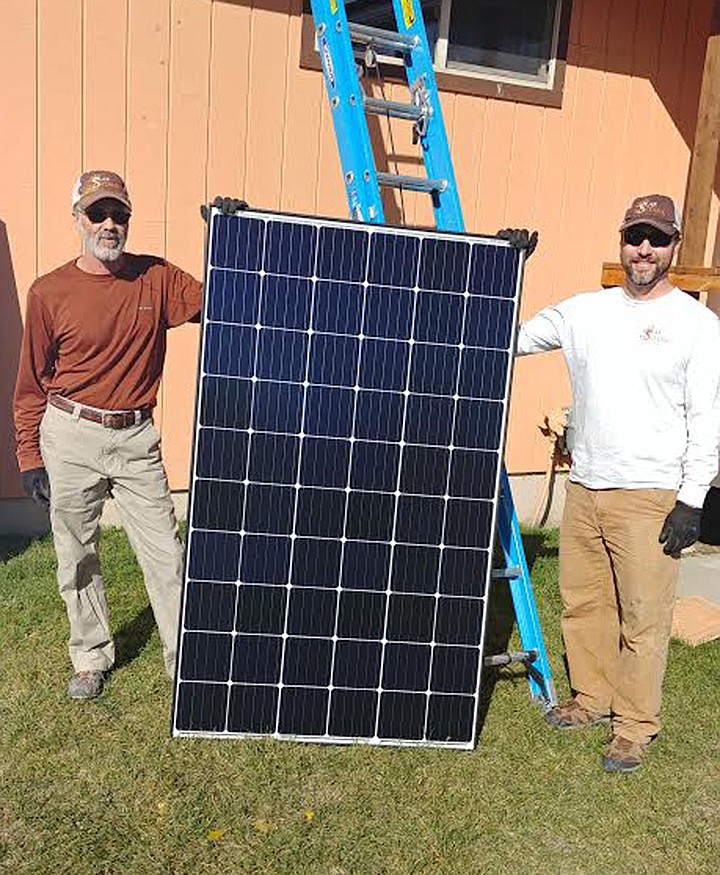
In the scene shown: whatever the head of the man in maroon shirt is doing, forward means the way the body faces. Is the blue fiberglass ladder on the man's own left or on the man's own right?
on the man's own left

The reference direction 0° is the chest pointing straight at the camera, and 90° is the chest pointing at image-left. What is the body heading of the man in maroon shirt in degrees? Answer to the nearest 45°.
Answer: approximately 0°

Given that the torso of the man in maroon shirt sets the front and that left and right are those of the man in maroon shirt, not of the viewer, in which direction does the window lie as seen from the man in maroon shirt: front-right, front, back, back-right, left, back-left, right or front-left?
back-left

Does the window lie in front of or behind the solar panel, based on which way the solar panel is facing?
behind
